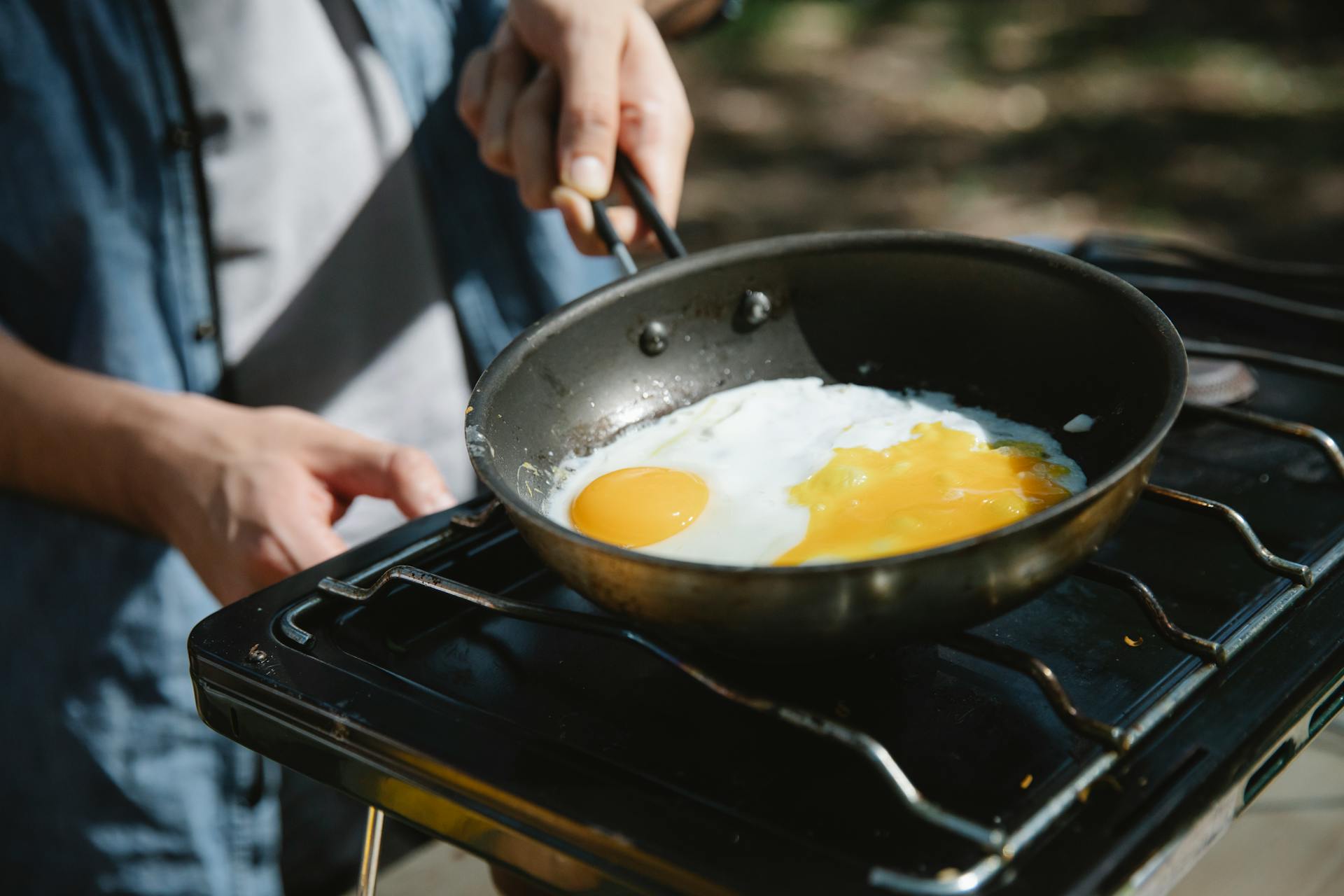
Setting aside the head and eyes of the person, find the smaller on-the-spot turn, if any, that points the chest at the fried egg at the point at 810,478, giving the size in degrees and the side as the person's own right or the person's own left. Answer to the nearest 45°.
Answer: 0° — they already face it

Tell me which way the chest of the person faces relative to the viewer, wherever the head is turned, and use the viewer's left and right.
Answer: facing the viewer and to the right of the viewer

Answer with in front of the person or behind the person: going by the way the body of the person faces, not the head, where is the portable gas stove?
in front
